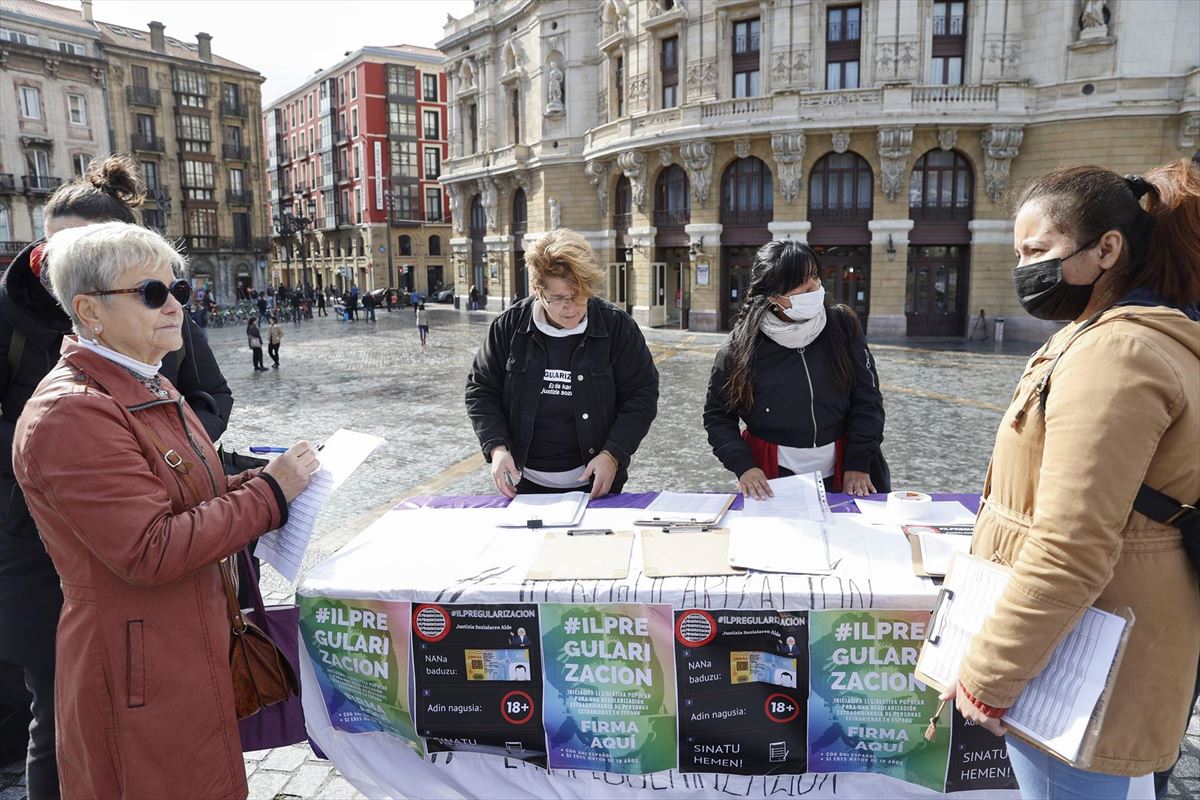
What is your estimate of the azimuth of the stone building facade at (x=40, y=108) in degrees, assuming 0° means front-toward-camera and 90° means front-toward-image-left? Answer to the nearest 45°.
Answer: approximately 315°

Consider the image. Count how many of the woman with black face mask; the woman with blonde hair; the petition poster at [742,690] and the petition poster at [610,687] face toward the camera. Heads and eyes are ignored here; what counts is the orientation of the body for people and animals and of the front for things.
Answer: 3

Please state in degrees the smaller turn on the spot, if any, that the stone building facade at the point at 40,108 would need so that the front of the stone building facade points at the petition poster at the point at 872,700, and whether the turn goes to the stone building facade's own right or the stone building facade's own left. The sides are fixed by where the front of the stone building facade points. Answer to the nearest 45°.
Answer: approximately 45° to the stone building facade's own right

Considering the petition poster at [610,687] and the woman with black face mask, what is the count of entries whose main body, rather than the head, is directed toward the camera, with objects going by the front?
1

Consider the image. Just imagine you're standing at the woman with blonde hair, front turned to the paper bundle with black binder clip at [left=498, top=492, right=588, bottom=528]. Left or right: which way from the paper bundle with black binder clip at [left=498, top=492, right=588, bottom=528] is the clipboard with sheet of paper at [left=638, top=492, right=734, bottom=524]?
left

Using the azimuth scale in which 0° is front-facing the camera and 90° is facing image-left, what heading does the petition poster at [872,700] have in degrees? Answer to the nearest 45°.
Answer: approximately 0°

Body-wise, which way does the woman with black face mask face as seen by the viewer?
to the viewer's left

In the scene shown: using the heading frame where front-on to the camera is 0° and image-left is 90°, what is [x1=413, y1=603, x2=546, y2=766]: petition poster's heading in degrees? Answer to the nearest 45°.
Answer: approximately 0°

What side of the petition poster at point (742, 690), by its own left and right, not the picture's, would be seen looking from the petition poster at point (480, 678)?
right
